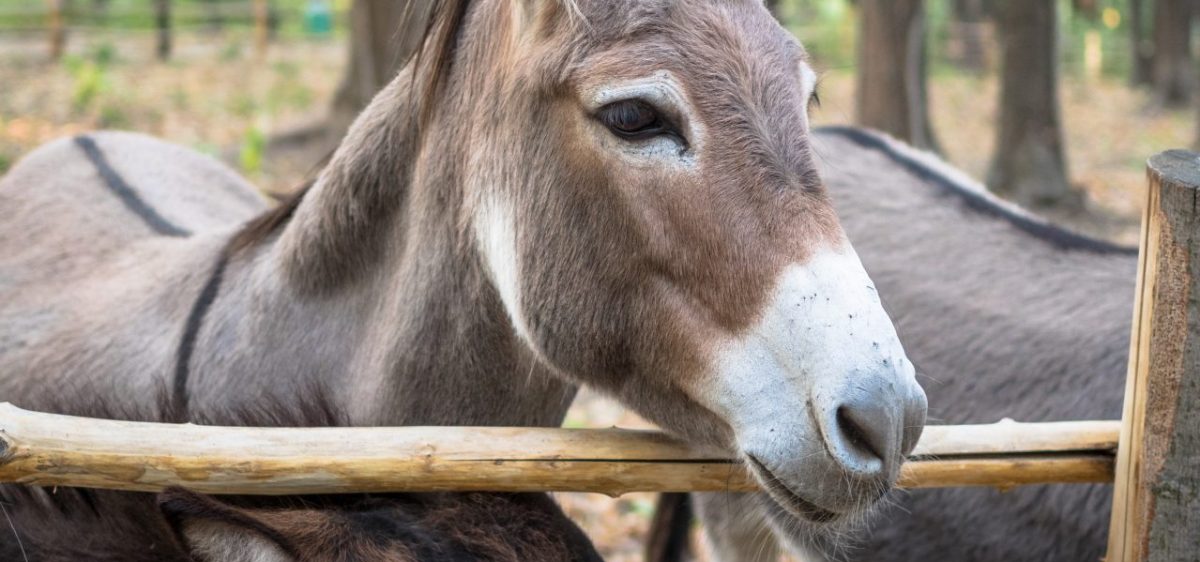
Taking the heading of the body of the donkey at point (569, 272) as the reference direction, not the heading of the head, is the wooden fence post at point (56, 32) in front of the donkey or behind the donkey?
behind

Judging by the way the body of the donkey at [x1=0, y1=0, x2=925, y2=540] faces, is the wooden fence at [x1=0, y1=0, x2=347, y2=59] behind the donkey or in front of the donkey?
behind

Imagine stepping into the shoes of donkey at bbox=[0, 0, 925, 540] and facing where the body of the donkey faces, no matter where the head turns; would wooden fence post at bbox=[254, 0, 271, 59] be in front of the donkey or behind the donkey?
behind

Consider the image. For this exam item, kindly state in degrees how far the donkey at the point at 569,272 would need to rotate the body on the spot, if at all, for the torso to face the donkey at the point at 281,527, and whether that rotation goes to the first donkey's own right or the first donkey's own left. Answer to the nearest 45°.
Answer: approximately 90° to the first donkey's own right

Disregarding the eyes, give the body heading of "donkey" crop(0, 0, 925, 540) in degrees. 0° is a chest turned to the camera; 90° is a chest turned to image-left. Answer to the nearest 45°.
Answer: approximately 315°
